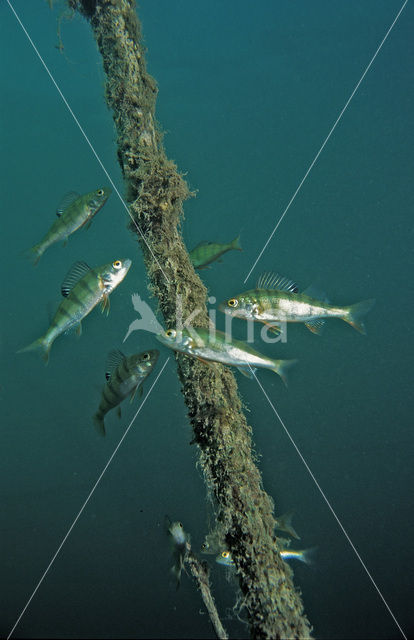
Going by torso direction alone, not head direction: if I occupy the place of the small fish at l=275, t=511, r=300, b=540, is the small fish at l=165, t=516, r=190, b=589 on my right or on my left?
on my left

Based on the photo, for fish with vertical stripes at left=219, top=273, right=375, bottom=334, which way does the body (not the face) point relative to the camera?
to the viewer's left

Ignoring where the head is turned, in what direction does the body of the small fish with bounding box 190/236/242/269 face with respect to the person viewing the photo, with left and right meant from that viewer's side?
facing to the left of the viewer

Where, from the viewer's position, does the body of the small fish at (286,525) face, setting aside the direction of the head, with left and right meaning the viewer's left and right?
facing to the left of the viewer

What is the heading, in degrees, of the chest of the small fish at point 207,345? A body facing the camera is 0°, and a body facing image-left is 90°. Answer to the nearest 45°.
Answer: approximately 90°

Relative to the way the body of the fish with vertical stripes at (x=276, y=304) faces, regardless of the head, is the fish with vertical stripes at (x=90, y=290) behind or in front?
in front
